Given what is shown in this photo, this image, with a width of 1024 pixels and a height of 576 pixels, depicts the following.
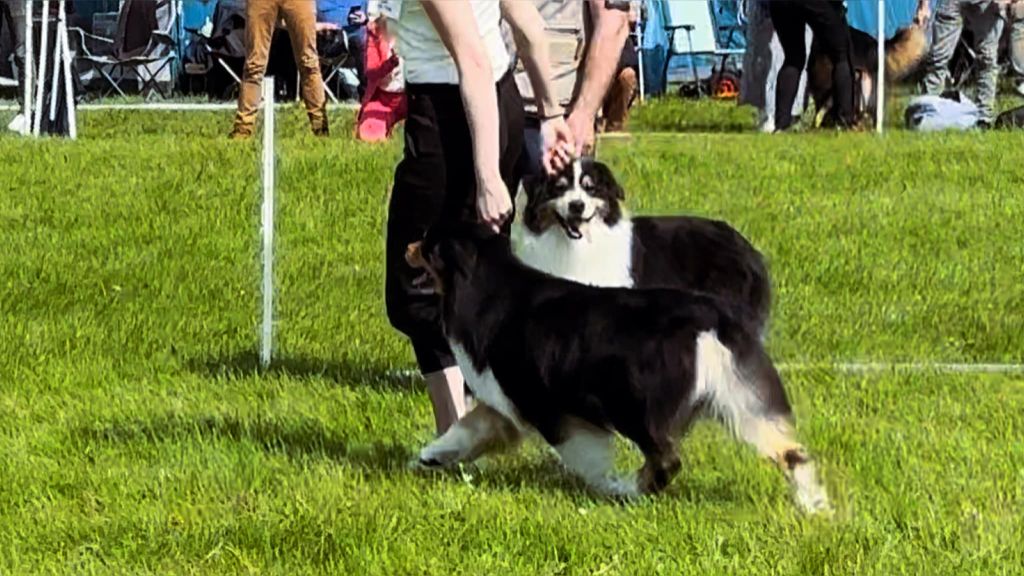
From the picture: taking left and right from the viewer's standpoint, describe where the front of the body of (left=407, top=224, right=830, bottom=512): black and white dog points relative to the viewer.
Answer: facing to the left of the viewer

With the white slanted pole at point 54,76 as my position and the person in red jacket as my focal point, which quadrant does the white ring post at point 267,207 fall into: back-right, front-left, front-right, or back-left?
front-right

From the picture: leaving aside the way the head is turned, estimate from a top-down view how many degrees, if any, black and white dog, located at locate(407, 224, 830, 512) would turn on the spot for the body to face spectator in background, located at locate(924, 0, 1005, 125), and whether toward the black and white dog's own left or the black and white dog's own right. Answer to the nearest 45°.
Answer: approximately 90° to the black and white dog's own right

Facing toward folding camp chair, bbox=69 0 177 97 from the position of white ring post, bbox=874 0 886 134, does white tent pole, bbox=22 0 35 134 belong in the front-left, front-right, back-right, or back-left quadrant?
front-left

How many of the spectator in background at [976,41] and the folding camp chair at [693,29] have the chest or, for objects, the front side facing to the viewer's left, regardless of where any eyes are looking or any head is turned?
0

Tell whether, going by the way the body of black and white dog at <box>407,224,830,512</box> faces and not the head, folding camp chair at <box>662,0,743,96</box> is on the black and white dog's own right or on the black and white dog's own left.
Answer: on the black and white dog's own right

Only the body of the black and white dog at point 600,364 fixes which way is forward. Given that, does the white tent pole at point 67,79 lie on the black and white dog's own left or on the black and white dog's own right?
on the black and white dog's own right

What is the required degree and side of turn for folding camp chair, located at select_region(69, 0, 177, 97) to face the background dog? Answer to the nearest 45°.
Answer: approximately 90° to its left

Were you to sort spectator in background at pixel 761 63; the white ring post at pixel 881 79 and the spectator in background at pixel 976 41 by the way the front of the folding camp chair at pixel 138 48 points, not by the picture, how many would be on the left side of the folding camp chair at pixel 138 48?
3

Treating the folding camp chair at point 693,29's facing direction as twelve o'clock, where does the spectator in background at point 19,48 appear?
The spectator in background is roughly at 3 o'clock from the folding camp chair.

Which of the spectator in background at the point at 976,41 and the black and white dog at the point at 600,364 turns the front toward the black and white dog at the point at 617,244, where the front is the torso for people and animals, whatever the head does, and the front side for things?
the spectator in background

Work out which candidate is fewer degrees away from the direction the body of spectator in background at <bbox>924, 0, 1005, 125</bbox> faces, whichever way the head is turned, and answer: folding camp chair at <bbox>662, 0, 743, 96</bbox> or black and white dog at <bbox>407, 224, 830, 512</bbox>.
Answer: the black and white dog

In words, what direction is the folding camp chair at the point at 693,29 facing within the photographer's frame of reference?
facing the viewer and to the right of the viewer

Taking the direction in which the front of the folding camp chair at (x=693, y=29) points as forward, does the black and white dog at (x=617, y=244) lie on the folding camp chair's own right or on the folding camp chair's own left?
on the folding camp chair's own right

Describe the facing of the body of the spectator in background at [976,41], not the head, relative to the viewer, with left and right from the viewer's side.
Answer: facing the viewer

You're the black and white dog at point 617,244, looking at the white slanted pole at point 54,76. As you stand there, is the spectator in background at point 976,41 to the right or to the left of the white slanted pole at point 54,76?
right

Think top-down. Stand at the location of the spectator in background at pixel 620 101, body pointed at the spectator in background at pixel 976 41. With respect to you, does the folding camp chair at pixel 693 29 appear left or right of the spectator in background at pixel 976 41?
left
